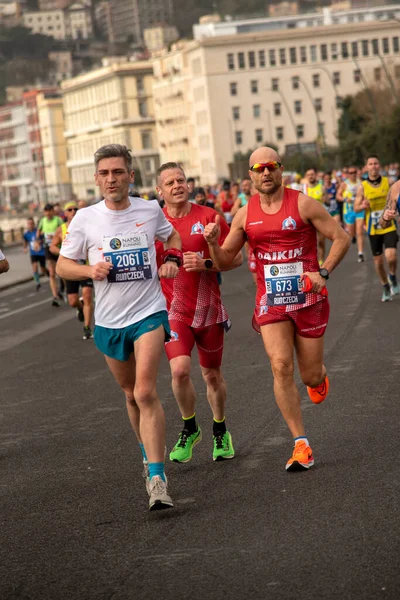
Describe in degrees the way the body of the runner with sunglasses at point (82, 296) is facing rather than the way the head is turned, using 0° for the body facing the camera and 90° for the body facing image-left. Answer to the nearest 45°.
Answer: approximately 0°

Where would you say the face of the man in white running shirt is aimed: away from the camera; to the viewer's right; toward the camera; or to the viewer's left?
toward the camera

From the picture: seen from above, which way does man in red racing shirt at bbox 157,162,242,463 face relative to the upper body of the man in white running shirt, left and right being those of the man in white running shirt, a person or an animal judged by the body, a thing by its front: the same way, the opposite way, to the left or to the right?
the same way

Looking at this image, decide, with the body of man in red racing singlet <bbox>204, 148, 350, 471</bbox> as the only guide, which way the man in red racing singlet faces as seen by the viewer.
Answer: toward the camera

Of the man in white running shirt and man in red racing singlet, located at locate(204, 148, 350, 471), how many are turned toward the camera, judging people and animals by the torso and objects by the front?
2

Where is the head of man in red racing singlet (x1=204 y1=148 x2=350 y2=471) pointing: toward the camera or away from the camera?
toward the camera

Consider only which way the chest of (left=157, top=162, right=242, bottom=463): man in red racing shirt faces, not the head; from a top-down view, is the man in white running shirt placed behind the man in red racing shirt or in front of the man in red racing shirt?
in front

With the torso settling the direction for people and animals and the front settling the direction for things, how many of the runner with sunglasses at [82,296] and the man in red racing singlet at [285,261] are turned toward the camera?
2
